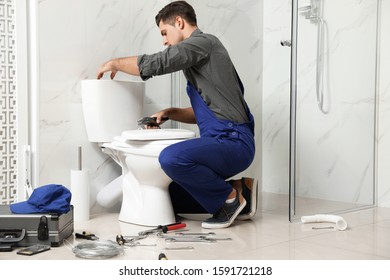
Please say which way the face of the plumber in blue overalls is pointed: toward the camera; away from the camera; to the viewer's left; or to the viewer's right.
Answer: to the viewer's left

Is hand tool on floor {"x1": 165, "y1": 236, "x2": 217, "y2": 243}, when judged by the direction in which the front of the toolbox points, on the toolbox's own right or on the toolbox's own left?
on the toolbox's own left

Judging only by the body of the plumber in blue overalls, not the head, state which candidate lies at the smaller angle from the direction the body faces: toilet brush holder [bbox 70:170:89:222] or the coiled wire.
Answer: the toilet brush holder

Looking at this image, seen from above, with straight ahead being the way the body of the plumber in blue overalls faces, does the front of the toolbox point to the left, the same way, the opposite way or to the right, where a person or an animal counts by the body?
to the left

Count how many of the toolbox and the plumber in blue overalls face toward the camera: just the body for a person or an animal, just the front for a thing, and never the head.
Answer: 1

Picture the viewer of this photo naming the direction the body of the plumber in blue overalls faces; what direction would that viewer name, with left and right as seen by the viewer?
facing to the left of the viewer

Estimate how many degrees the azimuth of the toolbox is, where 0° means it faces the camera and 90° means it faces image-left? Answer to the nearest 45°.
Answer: approximately 0°

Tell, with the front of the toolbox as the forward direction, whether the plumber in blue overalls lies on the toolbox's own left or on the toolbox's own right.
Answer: on the toolbox's own left

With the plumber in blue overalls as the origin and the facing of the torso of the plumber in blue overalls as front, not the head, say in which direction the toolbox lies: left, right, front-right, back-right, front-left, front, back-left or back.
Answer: front-left

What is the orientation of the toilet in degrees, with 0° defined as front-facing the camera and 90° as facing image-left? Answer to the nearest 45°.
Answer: approximately 315°
